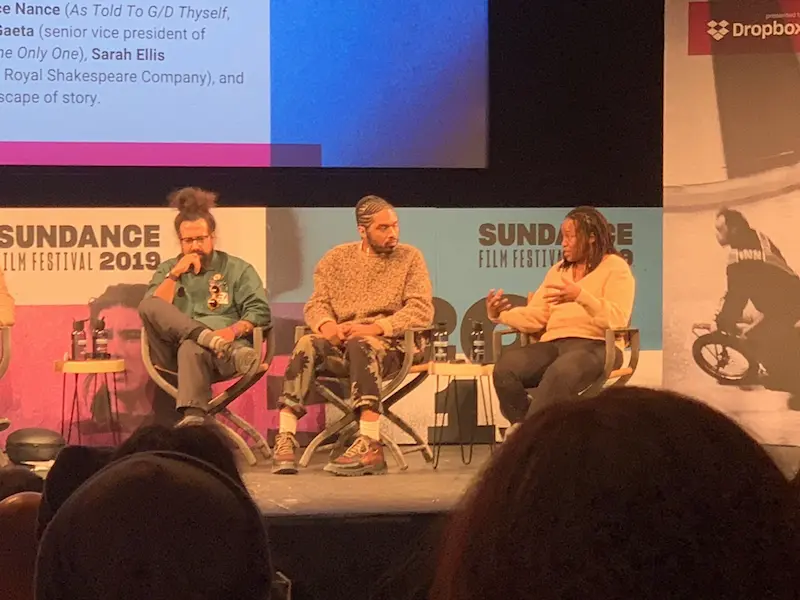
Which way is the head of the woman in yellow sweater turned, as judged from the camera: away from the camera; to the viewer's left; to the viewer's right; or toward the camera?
to the viewer's left

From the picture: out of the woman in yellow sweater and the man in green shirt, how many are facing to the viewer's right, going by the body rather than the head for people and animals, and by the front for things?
0

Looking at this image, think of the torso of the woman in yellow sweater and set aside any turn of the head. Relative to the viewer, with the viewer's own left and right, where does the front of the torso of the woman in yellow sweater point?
facing the viewer and to the left of the viewer

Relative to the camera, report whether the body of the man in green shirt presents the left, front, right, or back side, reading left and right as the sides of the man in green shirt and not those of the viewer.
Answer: front

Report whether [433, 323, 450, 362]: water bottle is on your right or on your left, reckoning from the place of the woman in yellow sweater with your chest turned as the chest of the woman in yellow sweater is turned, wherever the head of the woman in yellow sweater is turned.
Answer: on your right

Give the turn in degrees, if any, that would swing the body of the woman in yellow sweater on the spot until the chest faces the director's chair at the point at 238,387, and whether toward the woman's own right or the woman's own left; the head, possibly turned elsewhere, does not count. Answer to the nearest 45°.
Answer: approximately 45° to the woman's own right

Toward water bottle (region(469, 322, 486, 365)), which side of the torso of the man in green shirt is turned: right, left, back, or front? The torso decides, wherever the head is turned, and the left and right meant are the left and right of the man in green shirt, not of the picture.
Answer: left

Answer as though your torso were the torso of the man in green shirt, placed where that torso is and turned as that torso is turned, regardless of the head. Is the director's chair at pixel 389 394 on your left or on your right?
on your left

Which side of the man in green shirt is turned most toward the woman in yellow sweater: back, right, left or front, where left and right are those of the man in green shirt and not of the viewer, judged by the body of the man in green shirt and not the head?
left
